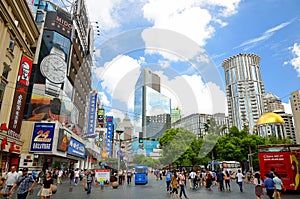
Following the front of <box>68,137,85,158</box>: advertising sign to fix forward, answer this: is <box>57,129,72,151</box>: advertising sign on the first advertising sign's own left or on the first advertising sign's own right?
on the first advertising sign's own right

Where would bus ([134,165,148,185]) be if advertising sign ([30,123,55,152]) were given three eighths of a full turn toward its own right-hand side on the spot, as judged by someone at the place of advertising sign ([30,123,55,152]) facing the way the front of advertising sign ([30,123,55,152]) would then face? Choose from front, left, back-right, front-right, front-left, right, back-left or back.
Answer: back

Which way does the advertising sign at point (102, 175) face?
toward the camera

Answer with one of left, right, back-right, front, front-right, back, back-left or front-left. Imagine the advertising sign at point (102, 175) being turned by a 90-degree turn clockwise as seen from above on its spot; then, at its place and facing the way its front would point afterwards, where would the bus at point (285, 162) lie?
back-left

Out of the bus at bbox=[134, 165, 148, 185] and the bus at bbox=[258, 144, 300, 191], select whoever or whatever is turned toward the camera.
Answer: the bus at bbox=[134, 165, 148, 185]

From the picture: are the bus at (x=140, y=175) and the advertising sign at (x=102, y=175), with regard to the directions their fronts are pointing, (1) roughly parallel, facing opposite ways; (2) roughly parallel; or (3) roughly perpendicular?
roughly parallel

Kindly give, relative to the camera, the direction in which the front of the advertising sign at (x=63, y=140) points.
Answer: facing the viewer and to the right of the viewer

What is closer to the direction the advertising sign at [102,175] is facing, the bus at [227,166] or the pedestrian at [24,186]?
the pedestrian

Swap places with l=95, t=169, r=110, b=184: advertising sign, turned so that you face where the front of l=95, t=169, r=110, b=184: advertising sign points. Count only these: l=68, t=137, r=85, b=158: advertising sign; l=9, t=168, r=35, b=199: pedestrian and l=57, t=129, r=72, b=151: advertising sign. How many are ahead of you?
1

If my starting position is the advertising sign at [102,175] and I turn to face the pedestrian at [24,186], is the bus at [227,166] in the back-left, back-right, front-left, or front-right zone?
back-left

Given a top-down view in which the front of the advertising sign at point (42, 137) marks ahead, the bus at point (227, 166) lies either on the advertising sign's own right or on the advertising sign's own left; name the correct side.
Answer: on the advertising sign's own left

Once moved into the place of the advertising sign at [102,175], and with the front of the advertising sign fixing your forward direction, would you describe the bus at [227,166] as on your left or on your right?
on your left
